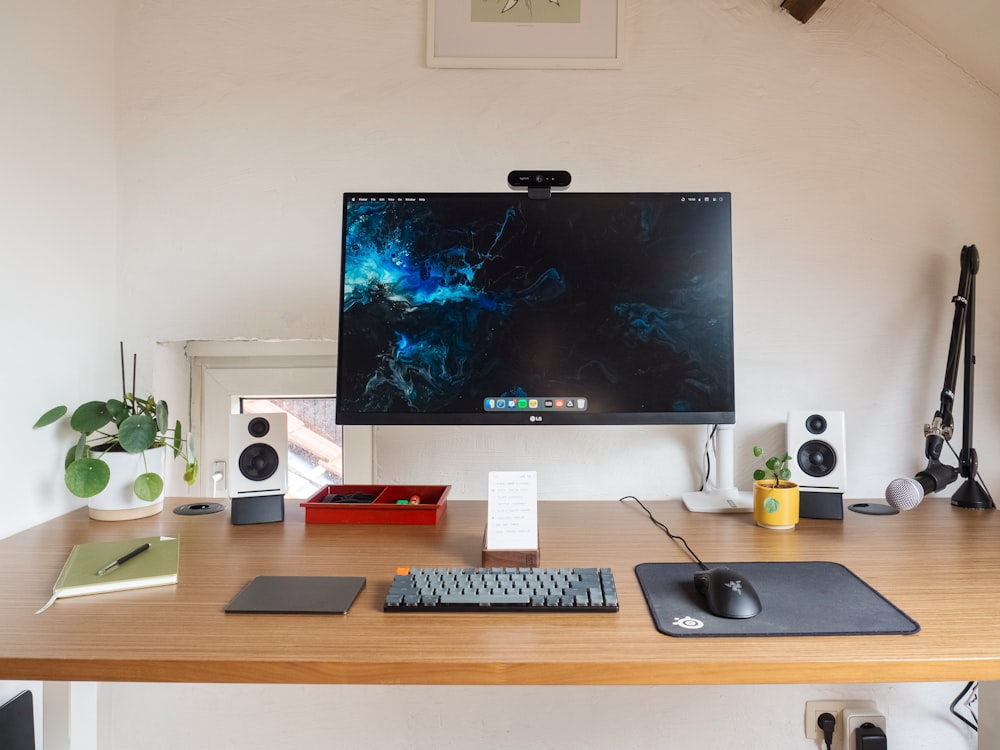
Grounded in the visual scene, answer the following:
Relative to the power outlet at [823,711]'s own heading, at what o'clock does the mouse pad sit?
The mouse pad is roughly at 12 o'clock from the power outlet.

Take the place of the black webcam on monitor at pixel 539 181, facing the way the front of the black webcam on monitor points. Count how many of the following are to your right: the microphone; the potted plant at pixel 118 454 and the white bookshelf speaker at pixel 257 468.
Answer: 2

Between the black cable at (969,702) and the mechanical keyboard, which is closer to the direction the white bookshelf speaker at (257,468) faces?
the mechanical keyboard

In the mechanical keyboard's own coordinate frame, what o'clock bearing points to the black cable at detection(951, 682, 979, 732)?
The black cable is roughly at 8 o'clock from the mechanical keyboard.

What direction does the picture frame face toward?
toward the camera

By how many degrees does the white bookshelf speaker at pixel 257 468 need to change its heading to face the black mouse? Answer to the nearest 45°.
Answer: approximately 45° to its left

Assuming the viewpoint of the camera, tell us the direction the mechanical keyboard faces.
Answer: facing the viewer

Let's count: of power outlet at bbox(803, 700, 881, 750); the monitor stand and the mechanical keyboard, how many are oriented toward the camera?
3

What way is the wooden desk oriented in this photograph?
toward the camera

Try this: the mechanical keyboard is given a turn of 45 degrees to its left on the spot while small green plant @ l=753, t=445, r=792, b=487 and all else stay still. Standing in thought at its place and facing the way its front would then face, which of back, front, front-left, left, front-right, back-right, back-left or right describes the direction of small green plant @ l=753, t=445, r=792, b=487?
left
